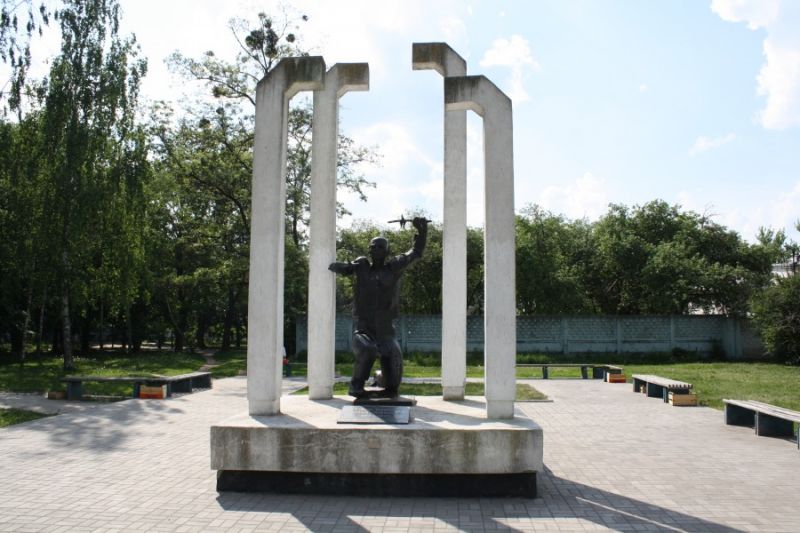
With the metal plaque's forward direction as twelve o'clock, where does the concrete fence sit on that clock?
The concrete fence is roughly at 7 o'clock from the metal plaque.

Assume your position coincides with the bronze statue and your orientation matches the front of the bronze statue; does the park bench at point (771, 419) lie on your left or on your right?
on your left

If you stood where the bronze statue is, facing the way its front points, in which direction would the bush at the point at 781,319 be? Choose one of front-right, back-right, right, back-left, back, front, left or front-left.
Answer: back-left

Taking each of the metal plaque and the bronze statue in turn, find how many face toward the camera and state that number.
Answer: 2

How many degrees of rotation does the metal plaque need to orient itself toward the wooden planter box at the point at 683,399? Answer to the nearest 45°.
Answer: approximately 135° to its left

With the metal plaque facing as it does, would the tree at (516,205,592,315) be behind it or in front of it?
behind

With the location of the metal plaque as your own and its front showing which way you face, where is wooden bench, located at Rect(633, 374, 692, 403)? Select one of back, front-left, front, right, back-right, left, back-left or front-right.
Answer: back-left

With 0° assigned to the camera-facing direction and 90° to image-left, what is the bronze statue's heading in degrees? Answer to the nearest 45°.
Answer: approximately 0°

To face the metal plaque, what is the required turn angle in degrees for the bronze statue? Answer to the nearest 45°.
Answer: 0° — it already faces it
